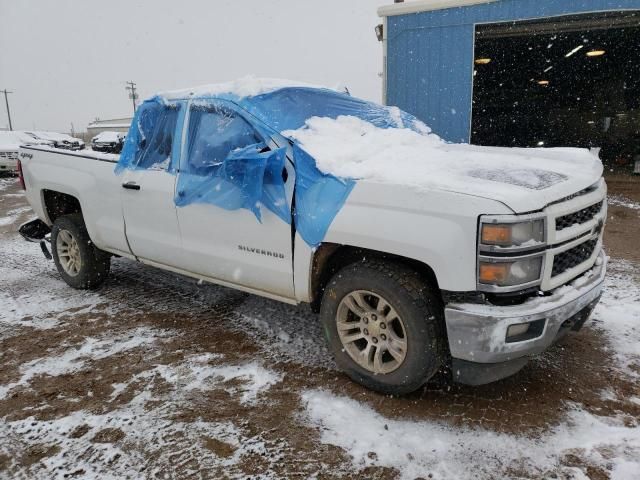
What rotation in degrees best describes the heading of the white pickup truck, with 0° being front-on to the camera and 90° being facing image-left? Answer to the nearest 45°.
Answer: approximately 315°

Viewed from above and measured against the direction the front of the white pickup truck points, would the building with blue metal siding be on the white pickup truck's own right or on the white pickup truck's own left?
on the white pickup truck's own left
